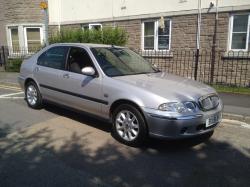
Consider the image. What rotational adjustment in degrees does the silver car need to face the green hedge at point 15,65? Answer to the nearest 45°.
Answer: approximately 180°

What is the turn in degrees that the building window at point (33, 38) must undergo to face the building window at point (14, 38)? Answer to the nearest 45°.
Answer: approximately 135° to its right

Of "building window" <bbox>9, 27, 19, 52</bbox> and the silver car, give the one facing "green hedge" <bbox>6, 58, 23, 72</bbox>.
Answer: the building window

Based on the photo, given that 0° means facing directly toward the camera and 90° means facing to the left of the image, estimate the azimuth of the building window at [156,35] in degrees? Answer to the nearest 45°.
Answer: approximately 0°

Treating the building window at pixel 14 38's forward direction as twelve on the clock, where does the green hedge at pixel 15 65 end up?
The green hedge is roughly at 12 o'clock from the building window.

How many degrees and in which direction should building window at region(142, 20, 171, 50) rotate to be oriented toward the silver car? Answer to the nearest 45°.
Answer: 0° — it already faces it

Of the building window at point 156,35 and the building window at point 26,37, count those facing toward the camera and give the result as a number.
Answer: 2

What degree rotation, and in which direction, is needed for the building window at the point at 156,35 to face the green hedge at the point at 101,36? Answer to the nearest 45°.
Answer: approximately 90° to its right
